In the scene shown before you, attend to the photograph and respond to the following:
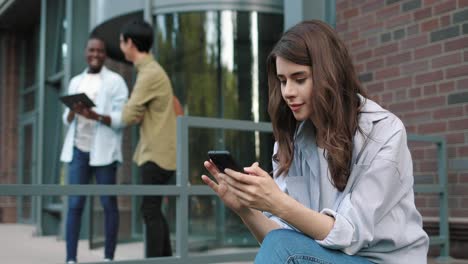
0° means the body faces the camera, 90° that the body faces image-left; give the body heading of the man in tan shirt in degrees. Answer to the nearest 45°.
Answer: approximately 90°

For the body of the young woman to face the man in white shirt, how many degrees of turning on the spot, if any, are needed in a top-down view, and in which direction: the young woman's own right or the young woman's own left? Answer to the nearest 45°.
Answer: approximately 90° to the young woman's own right

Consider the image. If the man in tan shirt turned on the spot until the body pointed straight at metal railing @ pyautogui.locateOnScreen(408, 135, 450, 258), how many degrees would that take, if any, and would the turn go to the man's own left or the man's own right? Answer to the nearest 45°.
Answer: approximately 180°

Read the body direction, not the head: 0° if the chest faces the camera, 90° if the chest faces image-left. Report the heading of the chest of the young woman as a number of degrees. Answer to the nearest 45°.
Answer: approximately 45°

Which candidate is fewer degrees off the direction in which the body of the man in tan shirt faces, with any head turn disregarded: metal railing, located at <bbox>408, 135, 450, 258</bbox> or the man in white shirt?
the man in white shirt

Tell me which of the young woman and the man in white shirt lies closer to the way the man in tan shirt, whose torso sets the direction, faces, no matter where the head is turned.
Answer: the man in white shirt
